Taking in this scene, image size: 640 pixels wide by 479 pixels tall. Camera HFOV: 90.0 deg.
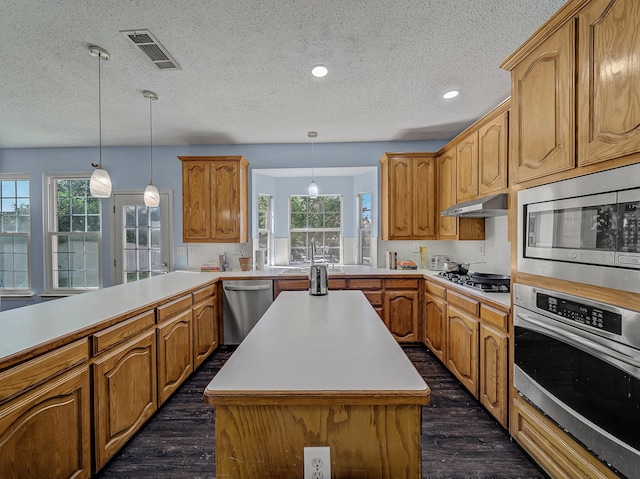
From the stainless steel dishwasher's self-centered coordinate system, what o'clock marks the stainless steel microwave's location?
The stainless steel microwave is roughly at 11 o'clock from the stainless steel dishwasher.

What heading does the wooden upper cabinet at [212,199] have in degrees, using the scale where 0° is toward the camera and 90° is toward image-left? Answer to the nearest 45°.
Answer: approximately 0°

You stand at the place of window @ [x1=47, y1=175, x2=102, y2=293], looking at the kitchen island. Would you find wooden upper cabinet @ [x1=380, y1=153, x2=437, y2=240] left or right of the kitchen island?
left

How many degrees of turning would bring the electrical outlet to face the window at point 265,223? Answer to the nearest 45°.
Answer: approximately 180°

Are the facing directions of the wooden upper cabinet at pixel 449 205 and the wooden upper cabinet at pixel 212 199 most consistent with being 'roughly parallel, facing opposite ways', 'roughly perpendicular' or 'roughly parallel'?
roughly perpendicular

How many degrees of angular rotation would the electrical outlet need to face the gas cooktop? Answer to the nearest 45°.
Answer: approximately 135° to its left

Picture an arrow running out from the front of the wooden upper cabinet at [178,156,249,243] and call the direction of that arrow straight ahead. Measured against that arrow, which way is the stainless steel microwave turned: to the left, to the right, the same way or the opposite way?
to the right

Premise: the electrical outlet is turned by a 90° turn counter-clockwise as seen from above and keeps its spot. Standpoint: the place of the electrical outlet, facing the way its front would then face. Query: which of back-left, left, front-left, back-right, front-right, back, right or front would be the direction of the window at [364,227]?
left

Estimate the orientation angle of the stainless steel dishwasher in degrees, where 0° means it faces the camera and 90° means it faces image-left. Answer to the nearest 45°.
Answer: approximately 0°

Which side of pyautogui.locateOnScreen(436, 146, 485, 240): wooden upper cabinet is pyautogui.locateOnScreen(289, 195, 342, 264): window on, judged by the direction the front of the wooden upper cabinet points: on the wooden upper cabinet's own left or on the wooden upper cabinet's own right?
on the wooden upper cabinet's own right
